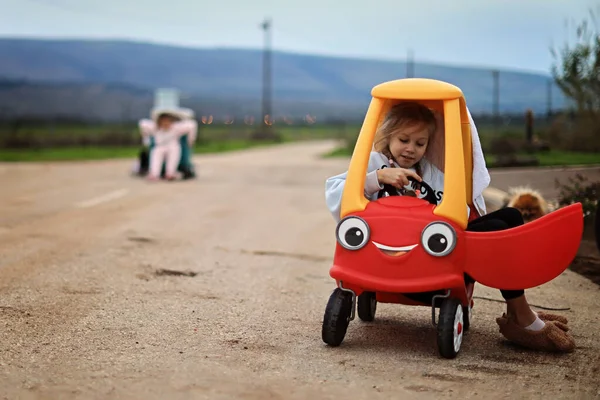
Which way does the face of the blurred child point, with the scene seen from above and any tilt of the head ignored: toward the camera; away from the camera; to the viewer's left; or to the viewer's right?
toward the camera

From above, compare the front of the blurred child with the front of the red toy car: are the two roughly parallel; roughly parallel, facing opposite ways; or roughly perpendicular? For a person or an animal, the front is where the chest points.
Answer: roughly parallel

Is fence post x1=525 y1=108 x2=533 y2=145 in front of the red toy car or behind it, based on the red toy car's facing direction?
behind

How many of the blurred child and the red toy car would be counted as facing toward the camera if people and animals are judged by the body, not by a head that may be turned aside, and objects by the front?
2

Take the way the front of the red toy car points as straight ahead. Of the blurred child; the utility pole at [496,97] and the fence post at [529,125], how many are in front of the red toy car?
0

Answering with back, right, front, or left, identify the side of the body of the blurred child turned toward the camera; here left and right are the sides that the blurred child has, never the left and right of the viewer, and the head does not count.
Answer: front

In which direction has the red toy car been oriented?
toward the camera

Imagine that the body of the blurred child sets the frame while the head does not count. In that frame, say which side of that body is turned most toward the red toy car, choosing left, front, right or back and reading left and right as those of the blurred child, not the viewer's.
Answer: front

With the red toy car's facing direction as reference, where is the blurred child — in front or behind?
behind

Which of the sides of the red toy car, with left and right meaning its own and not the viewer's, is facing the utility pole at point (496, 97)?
back
